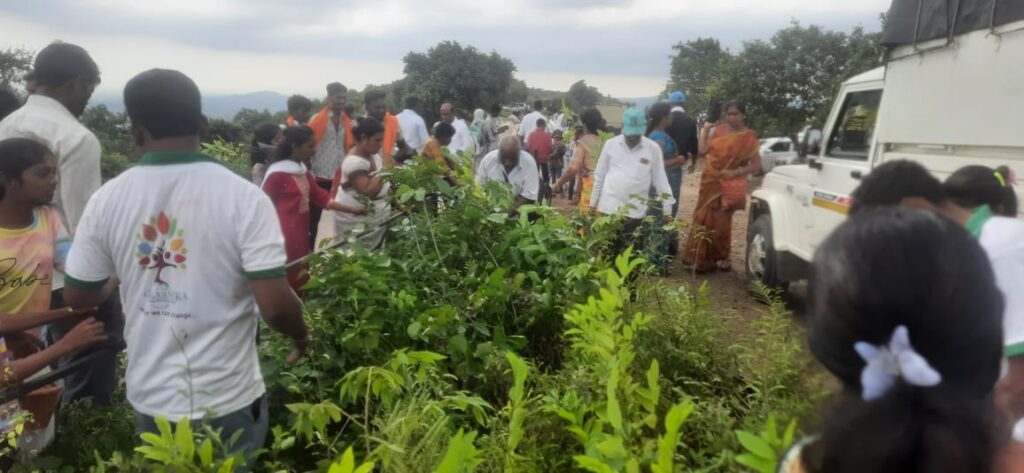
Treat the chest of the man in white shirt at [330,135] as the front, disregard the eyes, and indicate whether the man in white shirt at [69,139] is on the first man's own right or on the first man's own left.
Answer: on the first man's own right

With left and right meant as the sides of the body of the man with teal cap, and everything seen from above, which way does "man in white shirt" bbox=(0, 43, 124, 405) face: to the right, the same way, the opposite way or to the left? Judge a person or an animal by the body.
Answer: the opposite way

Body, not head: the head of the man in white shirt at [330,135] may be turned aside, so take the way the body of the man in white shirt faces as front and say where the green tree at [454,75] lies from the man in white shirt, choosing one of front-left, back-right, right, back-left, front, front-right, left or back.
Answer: back-left

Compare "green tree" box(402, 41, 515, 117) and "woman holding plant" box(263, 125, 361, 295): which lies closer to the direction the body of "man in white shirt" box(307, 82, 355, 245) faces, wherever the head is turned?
the woman holding plant

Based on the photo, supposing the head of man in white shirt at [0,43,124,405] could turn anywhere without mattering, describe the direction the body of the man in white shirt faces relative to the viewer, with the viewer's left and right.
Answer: facing away from the viewer and to the right of the viewer
